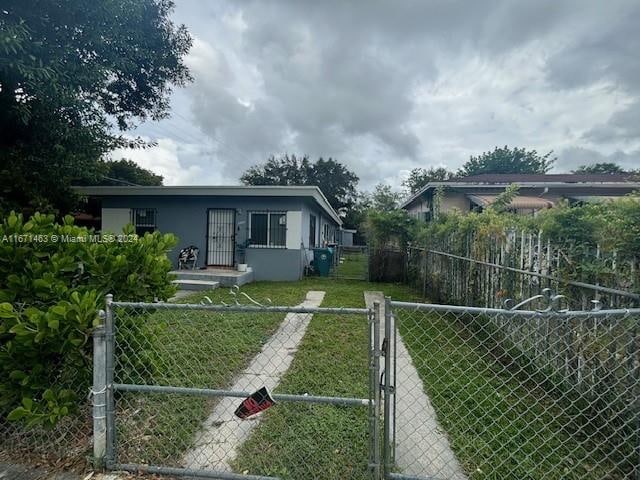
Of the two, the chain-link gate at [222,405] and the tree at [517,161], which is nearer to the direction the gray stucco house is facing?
the chain-link gate

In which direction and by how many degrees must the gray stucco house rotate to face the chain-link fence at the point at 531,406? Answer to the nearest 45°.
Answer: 0° — it already faces it

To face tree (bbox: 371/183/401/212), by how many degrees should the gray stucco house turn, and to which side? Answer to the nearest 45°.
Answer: approximately 135° to its left

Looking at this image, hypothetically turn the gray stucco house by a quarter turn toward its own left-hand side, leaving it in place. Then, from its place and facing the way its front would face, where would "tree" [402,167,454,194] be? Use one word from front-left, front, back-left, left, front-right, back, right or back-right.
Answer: front-left

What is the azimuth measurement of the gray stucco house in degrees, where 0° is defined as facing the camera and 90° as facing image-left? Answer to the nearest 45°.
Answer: approximately 0°

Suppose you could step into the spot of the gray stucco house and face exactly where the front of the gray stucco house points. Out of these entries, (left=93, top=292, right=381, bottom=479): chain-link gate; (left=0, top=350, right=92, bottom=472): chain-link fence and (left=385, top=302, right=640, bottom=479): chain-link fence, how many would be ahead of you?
3

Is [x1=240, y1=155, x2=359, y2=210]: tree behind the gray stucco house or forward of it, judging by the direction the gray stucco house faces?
behind

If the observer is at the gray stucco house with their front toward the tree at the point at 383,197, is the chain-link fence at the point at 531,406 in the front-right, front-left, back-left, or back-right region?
back-right

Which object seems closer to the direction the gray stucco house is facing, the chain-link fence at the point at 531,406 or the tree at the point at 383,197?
the chain-link fence

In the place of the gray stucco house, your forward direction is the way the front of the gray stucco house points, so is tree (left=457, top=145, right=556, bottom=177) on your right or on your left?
on your left

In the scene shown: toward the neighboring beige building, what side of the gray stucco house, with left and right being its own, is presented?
left

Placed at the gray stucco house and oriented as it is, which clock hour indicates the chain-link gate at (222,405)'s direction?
The chain-link gate is roughly at 12 o'clock from the gray stucco house.

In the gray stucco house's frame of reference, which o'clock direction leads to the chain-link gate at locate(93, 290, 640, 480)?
The chain-link gate is roughly at 12 o'clock from the gray stucco house.

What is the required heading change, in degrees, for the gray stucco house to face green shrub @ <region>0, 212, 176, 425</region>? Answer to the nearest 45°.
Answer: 0° — it already faces it
